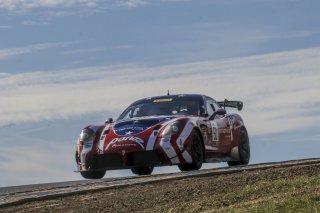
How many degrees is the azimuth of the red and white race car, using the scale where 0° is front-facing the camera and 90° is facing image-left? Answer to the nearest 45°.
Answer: approximately 45°
